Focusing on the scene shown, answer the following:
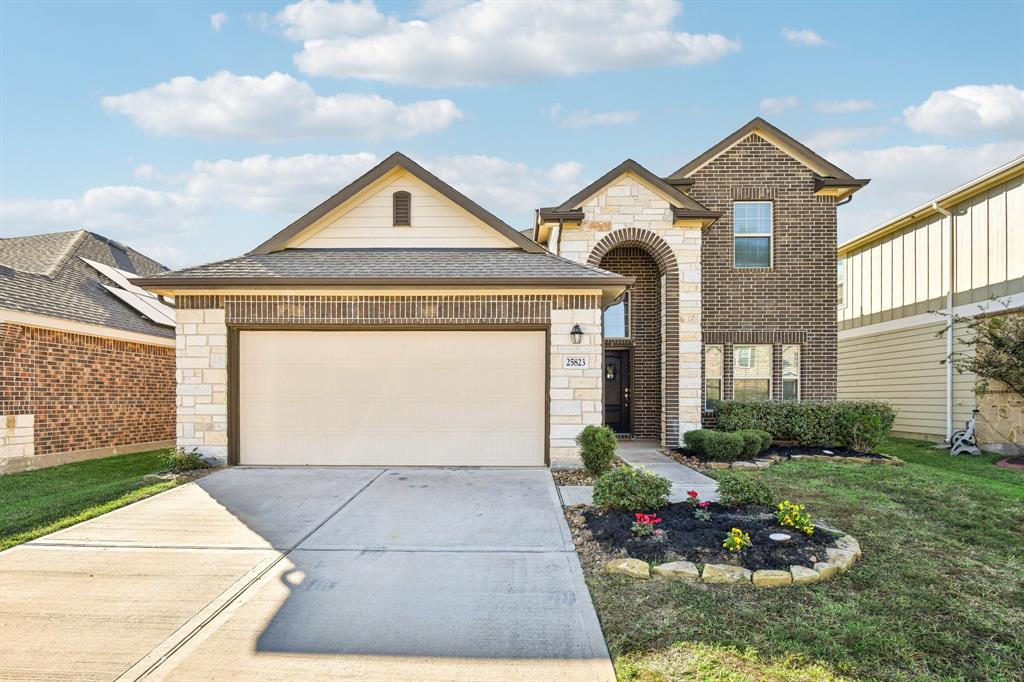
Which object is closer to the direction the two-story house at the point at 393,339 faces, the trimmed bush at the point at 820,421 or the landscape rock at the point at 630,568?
the landscape rock

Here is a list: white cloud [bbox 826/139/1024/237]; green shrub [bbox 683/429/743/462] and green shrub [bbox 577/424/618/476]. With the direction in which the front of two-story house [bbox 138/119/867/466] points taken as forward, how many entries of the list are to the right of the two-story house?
0

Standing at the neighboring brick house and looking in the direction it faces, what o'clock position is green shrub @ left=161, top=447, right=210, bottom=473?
The green shrub is roughly at 10 o'clock from the neighboring brick house.

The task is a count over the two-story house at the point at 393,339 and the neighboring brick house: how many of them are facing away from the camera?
0

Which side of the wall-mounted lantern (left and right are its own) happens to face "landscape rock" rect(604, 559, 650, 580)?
front

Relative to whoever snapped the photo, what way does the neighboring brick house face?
facing the viewer and to the left of the viewer

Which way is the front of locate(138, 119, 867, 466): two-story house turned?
toward the camera

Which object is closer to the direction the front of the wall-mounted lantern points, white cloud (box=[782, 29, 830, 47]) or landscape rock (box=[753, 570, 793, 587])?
the landscape rock

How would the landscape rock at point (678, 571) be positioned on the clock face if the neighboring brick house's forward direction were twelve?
The landscape rock is roughly at 10 o'clock from the neighboring brick house.

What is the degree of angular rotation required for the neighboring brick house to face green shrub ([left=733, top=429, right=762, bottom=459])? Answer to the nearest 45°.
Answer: approximately 90° to its left

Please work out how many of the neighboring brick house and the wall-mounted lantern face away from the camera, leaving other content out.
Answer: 0

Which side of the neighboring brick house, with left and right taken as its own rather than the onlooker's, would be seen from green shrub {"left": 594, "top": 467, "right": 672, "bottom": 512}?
left

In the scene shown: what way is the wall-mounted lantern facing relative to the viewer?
toward the camera

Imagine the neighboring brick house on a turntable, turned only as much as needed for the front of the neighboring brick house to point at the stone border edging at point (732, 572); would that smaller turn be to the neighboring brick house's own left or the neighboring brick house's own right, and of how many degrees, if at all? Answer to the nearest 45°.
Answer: approximately 45° to the neighboring brick house's own left
